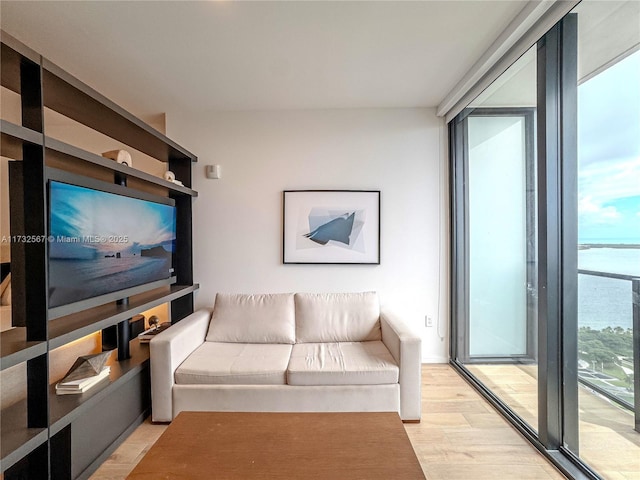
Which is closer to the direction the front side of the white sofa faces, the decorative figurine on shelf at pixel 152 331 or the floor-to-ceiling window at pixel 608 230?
the floor-to-ceiling window

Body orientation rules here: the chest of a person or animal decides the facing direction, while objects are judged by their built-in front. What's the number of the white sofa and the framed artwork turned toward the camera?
2

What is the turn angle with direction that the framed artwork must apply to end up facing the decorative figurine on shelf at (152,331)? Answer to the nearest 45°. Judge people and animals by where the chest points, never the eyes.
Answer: approximately 90° to its right

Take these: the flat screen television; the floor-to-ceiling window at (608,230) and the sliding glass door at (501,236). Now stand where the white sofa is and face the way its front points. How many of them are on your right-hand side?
1

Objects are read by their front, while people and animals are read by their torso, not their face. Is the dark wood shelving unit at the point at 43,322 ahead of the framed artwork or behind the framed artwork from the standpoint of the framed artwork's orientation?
ahead

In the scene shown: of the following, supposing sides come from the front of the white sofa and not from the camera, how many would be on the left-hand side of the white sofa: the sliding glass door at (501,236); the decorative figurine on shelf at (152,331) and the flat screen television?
1

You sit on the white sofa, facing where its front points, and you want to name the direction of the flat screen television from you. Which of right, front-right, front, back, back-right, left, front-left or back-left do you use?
right

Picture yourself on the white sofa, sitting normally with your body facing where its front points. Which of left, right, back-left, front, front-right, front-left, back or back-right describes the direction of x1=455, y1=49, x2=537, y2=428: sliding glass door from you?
left

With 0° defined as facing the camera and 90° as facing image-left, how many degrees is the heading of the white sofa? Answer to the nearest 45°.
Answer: approximately 0°

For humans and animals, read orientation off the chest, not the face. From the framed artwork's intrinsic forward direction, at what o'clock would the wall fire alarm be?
The wall fire alarm is roughly at 3 o'clock from the framed artwork.

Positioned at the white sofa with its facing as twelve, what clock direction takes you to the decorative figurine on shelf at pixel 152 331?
The decorative figurine on shelf is roughly at 4 o'clock from the white sofa.

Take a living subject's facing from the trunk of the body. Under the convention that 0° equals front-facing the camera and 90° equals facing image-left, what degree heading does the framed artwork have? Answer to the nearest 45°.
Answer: approximately 0°
